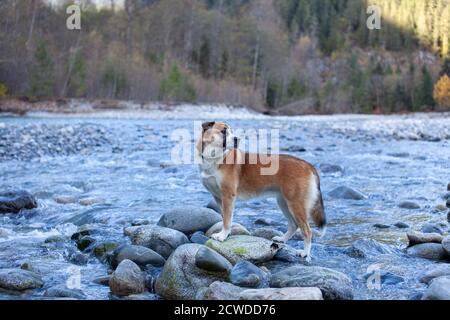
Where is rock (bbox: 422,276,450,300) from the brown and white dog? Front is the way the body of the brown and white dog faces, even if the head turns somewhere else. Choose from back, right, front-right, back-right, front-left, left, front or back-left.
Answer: back-left

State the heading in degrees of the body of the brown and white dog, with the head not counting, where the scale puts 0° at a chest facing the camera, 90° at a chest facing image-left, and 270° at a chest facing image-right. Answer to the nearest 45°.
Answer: approximately 90°

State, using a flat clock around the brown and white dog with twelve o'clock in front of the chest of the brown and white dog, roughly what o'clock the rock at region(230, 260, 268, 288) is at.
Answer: The rock is roughly at 9 o'clock from the brown and white dog.

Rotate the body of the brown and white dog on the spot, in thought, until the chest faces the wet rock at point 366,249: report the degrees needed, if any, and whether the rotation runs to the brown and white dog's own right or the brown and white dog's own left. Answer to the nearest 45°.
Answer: approximately 180°

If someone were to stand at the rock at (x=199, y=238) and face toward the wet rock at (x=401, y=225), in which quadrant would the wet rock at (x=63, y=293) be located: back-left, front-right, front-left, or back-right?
back-right

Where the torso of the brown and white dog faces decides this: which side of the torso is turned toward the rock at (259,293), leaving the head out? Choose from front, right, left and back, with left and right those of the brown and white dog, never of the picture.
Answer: left

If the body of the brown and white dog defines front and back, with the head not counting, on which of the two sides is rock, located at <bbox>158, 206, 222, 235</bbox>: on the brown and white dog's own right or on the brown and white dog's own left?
on the brown and white dog's own right

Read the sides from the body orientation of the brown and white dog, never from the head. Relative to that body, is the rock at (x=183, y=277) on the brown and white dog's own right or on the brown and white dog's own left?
on the brown and white dog's own left

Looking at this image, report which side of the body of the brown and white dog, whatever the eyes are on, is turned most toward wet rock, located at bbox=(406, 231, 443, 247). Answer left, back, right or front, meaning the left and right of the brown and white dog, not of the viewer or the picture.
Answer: back

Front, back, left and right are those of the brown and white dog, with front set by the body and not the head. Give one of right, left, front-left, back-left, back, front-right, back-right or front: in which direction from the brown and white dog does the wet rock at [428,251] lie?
back
